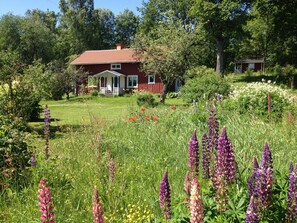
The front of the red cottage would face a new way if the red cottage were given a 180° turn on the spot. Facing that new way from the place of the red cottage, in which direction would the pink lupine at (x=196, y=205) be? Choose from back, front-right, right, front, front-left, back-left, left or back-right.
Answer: back

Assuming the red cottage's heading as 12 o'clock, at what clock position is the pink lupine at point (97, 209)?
The pink lupine is roughly at 12 o'clock from the red cottage.

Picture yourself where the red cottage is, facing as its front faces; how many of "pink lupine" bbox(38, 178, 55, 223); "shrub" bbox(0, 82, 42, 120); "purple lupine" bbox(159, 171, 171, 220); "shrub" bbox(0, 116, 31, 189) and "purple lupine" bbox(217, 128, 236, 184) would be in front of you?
5

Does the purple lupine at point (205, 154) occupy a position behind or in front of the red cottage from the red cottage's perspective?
in front

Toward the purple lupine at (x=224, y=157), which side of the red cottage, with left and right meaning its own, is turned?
front

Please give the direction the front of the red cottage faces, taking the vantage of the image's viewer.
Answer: facing the viewer

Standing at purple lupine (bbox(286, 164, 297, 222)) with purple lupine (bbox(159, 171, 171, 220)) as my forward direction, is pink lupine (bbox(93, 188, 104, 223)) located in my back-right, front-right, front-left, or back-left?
front-left

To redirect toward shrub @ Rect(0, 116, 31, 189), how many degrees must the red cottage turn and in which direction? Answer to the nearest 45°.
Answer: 0° — it already faces it

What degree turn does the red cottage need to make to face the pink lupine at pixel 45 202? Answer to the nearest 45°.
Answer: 0° — it already faces it

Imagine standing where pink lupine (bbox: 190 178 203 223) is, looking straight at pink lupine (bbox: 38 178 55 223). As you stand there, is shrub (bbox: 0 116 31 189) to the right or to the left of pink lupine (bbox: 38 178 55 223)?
right

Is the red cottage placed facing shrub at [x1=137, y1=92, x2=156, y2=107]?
yes

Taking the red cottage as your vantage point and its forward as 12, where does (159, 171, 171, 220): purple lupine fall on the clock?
The purple lupine is roughly at 12 o'clock from the red cottage.

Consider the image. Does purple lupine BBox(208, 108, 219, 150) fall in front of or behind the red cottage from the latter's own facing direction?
in front
